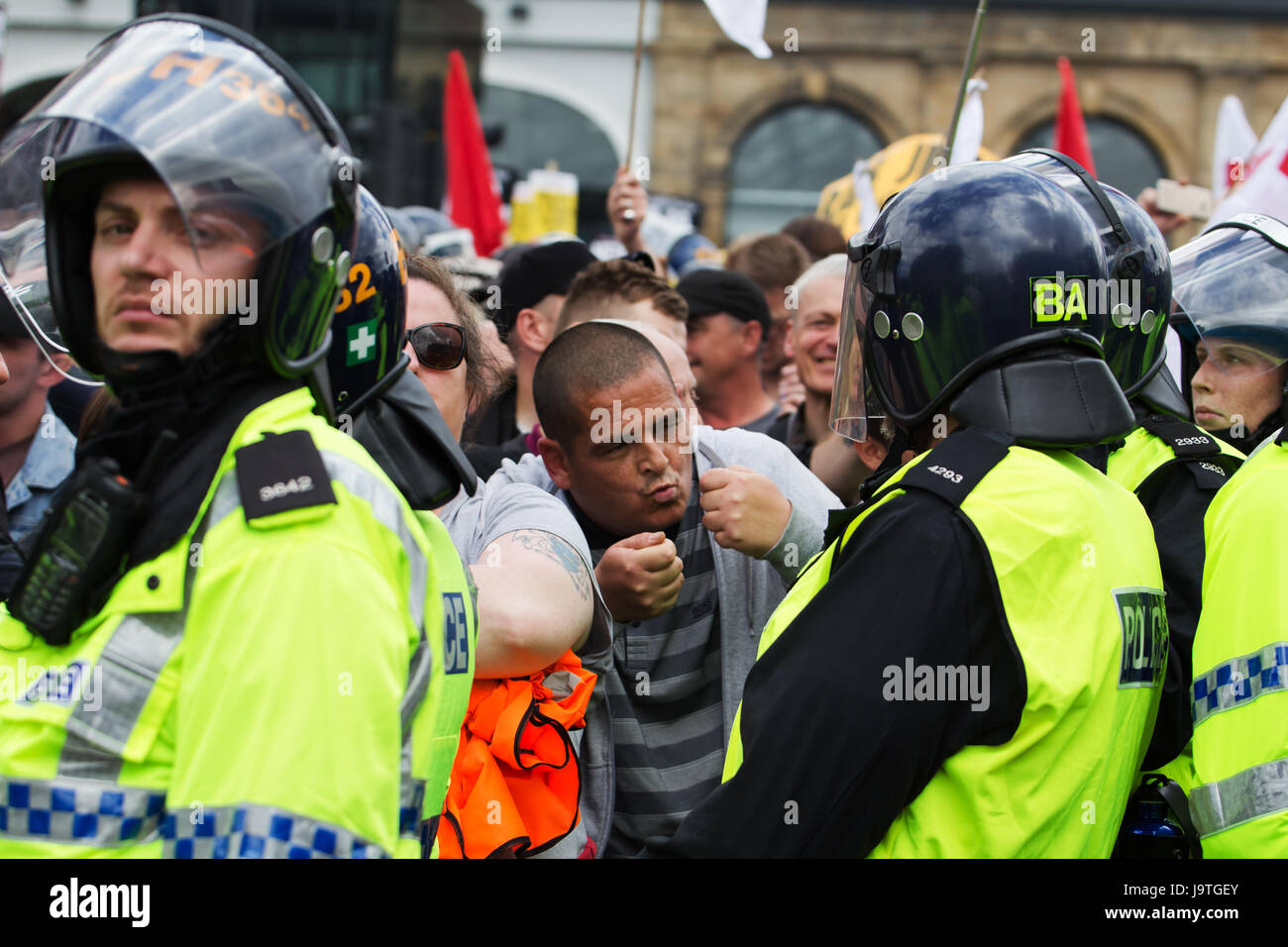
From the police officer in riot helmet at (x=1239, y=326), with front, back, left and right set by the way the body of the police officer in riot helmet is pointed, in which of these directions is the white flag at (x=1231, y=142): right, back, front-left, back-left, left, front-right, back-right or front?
back-right

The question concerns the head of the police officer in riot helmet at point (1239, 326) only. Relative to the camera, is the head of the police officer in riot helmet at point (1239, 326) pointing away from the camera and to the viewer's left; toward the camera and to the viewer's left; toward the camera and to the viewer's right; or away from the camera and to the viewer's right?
toward the camera and to the viewer's left

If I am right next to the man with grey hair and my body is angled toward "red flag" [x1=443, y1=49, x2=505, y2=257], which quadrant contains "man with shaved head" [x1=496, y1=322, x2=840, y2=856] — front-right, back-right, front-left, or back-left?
back-left

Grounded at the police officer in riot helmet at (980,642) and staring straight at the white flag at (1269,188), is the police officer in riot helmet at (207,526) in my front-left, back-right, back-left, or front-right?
back-left

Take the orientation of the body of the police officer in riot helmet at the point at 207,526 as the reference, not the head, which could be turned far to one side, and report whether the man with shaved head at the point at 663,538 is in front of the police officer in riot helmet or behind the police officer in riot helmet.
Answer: behind

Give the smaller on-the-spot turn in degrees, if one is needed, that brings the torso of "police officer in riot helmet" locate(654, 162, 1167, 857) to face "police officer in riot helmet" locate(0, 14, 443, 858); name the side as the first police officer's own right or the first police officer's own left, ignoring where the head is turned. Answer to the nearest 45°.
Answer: approximately 90° to the first police officer's own left

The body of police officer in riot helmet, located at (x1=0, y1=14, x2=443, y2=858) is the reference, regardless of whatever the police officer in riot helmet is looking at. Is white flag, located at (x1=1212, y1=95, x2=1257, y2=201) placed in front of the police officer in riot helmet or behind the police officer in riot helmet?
behind

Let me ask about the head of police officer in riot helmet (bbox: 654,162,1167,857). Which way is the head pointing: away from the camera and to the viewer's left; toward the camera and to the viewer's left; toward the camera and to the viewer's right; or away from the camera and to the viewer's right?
away from the camera and to the viewer's left

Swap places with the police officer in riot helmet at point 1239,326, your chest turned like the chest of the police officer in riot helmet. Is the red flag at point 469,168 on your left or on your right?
on your right

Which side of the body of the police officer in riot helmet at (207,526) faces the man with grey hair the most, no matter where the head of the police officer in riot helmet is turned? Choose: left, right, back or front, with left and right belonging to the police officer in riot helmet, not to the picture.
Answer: back

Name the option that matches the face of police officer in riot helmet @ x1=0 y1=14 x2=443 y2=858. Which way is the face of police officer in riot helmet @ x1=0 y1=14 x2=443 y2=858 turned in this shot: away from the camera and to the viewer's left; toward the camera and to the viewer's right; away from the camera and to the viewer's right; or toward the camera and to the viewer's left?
toward the camera and to the viewer's left

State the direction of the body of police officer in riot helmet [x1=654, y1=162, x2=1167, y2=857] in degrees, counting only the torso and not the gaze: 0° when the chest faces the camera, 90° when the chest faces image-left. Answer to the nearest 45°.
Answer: approximately 135°

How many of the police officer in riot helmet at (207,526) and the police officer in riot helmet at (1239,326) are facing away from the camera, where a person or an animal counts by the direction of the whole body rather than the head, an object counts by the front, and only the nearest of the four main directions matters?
0

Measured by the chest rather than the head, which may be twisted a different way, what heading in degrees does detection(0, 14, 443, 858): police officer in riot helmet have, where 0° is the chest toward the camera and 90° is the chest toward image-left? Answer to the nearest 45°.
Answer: approximately 45°

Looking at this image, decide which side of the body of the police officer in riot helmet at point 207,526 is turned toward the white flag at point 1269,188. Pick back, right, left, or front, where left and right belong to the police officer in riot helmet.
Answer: back
